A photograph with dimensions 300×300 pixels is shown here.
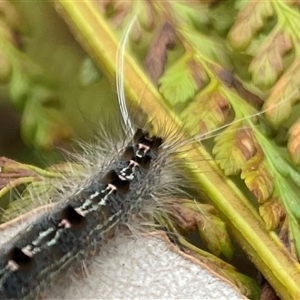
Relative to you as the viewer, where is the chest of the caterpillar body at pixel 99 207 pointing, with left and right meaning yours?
facing away from the viewer and to the right of the viewer
